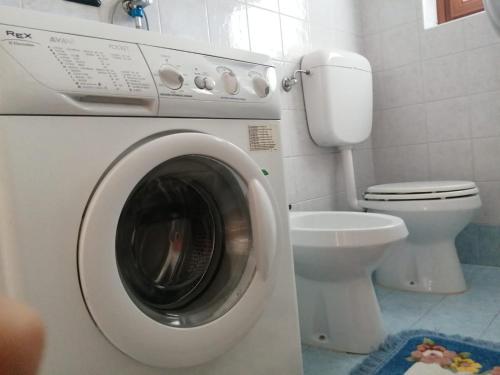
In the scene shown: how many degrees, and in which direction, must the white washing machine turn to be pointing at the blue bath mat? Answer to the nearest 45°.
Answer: approximately 45° to its left

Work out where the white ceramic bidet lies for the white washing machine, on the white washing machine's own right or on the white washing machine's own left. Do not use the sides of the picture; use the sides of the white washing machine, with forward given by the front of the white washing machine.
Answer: on the white washing machine's own left

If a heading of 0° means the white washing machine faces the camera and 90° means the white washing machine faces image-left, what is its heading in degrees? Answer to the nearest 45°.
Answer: approximately 315°

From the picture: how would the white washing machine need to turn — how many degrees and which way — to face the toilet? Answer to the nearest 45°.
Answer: approximately 90° to its left
